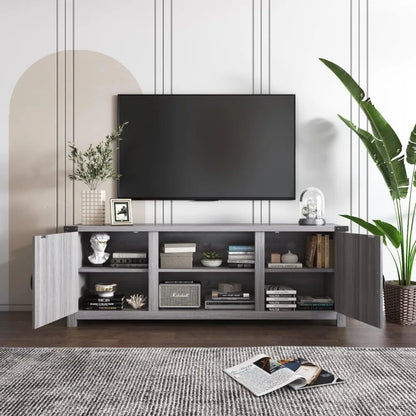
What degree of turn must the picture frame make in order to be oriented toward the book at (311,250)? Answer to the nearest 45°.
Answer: approximately 90° to its left

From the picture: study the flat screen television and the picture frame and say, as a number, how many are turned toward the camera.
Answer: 2

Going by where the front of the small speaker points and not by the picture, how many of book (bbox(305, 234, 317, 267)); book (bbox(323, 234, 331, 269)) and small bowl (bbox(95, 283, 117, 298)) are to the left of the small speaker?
2

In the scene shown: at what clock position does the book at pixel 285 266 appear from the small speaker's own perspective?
The book is roughly at 9 o'clock from the small speaker.

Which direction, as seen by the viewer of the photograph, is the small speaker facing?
facing the viewer

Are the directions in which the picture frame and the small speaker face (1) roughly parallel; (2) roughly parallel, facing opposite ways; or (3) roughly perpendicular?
roughly parallel

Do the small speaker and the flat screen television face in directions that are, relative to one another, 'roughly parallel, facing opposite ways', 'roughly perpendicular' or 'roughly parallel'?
roughly parallel

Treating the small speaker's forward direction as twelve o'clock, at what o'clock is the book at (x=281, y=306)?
The book is roughly at 9 o'clock from the small speaker.

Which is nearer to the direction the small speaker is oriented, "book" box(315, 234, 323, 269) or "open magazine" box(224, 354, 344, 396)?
the open magazine

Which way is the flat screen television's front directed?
toward the camera

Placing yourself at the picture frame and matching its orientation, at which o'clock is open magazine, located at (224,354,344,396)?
The open magazine is roughly at 11 o'clock from the picture frame.

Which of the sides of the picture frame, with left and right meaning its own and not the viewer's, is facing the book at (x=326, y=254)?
left
